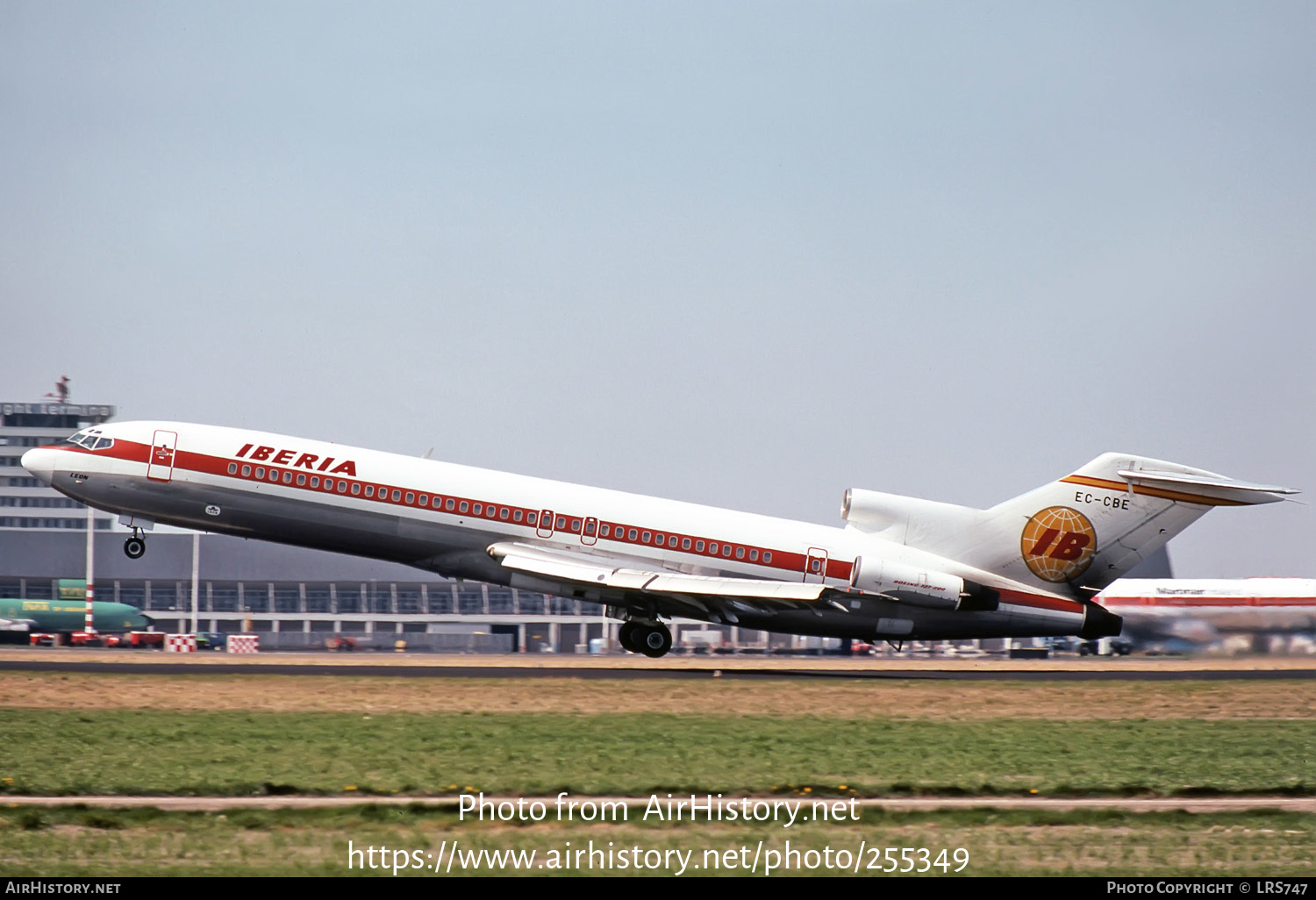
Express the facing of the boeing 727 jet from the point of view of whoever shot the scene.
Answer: facing to the left of the viewer
